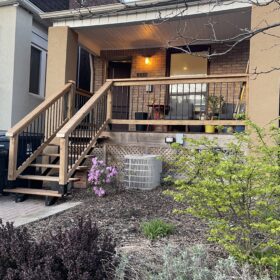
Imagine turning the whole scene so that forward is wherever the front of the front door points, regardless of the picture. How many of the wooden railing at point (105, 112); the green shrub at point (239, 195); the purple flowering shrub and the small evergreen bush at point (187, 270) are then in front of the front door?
4

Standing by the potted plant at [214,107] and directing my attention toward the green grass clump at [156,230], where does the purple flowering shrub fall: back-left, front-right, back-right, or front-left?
front-right

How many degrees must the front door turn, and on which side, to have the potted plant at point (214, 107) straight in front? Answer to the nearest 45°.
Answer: approximately 45° to its left

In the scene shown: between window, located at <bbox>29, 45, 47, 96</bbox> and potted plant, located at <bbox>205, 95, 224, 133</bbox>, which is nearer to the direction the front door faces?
the potted plant

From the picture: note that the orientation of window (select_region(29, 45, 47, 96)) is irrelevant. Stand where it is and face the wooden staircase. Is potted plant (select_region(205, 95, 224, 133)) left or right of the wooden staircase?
left

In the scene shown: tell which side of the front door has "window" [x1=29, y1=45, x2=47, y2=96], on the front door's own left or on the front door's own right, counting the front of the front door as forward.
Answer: on the front door's own right

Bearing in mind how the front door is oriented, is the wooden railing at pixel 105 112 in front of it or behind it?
in front

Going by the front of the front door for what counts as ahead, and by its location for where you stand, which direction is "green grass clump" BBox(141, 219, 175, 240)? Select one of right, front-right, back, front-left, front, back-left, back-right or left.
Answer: front

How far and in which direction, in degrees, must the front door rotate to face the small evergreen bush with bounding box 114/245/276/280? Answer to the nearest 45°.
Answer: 0° — it already faces it

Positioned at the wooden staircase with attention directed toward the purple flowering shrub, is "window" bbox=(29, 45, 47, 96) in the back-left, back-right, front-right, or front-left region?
back-left

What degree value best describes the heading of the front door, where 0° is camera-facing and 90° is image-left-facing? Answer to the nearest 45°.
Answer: approximately 0°

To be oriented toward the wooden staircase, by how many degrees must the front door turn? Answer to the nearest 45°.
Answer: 0° — it already faces it

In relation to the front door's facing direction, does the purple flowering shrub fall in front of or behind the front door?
in front
